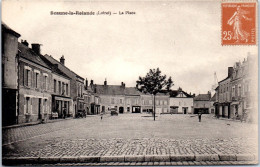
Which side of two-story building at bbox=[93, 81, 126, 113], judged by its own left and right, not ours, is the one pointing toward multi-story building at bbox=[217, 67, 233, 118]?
front

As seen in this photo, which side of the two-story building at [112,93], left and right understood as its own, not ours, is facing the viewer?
front
